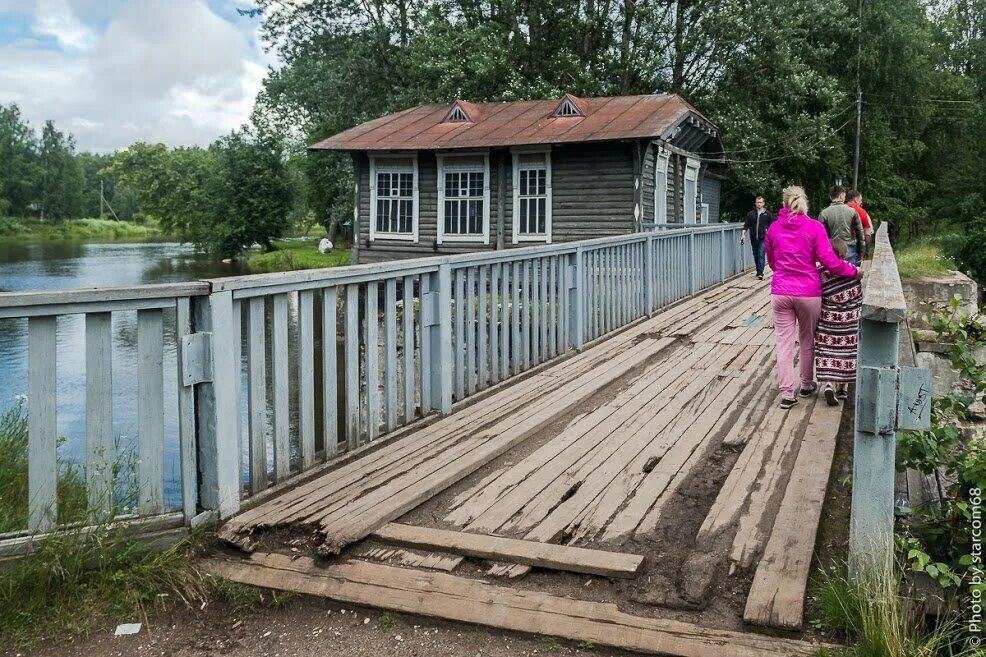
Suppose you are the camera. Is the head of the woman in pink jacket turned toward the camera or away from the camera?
away from the camera

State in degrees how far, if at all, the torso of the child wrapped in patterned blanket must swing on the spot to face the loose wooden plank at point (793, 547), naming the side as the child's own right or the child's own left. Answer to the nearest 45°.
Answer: approximately 180°

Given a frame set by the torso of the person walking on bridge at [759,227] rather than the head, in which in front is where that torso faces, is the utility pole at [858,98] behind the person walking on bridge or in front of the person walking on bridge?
behind

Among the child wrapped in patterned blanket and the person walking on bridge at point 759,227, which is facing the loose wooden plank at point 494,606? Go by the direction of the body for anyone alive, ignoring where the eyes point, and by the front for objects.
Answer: the person walking on bridge

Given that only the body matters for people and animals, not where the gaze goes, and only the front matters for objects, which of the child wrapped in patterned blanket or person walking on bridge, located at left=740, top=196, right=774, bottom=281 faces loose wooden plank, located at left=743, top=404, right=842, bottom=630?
the person walking on bridge

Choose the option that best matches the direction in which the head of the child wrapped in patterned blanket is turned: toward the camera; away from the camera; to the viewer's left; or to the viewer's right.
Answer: away from the camera

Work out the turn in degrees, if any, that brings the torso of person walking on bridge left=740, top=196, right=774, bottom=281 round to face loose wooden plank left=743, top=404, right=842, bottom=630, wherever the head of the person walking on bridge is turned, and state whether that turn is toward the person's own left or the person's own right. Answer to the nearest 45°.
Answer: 0° — they already face it

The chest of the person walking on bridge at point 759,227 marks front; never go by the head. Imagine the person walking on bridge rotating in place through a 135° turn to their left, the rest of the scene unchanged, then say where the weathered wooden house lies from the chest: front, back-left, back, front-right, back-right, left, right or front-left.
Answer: left

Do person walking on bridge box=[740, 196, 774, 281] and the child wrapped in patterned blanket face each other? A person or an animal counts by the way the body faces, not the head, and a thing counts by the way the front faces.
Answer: yes

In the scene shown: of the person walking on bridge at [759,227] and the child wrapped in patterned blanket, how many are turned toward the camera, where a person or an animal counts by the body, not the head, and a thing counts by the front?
1

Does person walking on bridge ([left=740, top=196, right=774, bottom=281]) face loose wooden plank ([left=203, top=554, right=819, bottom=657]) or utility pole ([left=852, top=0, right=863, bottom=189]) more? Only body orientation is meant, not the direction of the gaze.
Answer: the loose wooden plank

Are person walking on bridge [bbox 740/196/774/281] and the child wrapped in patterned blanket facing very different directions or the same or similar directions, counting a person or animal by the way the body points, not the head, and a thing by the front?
very different directions

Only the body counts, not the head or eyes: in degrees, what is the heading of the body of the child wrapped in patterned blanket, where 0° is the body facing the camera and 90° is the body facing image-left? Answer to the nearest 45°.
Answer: approximately 180°

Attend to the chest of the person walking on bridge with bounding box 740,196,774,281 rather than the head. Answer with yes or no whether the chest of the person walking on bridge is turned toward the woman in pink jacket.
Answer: yes

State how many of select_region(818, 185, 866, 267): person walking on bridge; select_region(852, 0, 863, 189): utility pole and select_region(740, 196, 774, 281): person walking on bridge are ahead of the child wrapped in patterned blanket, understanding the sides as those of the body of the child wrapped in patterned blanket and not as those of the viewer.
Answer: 3
